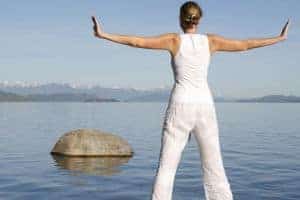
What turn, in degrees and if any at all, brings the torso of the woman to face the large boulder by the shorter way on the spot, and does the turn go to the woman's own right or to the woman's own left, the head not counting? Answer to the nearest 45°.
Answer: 0° — they already face it

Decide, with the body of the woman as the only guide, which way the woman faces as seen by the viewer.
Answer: away from the camera
